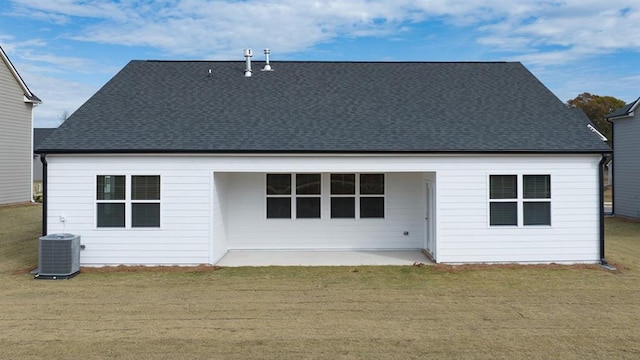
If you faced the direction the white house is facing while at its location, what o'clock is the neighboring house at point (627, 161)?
The neighboring house is roughly at 2 o'clock from the white house.

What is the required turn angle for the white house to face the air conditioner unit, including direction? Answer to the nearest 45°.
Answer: approximately 90° to its left

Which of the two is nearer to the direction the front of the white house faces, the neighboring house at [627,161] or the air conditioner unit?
the neighboring house

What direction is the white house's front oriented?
away from the camera

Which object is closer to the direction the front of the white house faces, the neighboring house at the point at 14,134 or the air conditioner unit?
the neighboring house

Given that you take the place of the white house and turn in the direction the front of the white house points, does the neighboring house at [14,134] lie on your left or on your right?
on your left

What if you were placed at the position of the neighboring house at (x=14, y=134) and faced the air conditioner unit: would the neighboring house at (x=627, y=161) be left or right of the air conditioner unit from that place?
left
